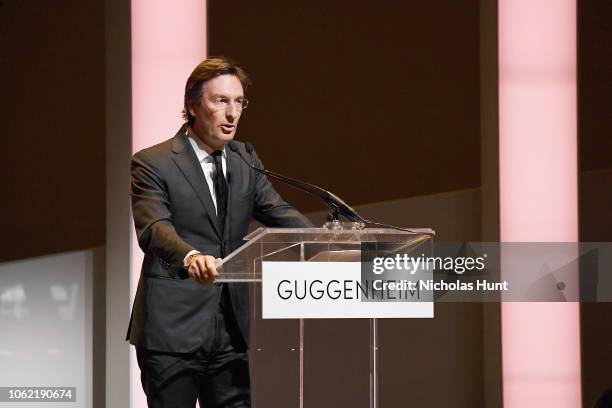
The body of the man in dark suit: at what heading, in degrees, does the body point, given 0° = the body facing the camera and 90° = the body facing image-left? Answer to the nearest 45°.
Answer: approximately 315°

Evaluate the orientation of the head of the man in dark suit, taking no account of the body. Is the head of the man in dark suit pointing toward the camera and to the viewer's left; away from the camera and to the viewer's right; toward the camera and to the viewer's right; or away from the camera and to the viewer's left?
toward the camera and to the viewer's right
